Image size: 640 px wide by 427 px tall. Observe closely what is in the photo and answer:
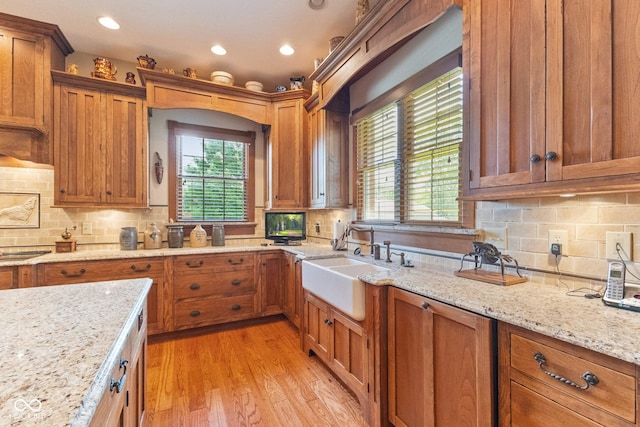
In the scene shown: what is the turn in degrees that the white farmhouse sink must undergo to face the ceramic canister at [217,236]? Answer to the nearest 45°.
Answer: approximately 90° to its right

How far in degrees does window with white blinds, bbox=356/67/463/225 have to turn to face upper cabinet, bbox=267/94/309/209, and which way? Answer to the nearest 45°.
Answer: approximately 90° to its right

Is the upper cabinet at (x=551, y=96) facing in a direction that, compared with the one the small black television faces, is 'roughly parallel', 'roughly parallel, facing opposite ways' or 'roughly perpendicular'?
roughly perpendicular

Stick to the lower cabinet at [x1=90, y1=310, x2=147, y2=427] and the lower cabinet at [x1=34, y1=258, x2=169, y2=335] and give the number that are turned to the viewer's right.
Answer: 1

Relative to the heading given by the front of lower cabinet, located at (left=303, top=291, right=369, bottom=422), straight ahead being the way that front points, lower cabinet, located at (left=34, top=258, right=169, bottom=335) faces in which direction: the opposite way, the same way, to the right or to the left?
to the left

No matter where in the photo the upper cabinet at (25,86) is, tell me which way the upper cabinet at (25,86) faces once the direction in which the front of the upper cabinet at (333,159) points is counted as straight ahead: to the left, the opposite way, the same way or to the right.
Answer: to the left

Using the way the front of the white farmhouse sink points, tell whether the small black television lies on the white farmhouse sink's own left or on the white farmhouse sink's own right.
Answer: on the white farmhouse sink's own right

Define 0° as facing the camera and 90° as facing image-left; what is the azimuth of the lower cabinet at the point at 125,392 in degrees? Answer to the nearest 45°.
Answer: approximately 270°

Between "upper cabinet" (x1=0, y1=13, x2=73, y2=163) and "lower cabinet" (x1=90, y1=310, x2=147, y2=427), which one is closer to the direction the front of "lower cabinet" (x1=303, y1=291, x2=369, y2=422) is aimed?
the lower cabinet

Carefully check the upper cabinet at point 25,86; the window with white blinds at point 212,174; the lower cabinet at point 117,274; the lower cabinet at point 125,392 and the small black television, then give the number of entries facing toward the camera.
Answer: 4
